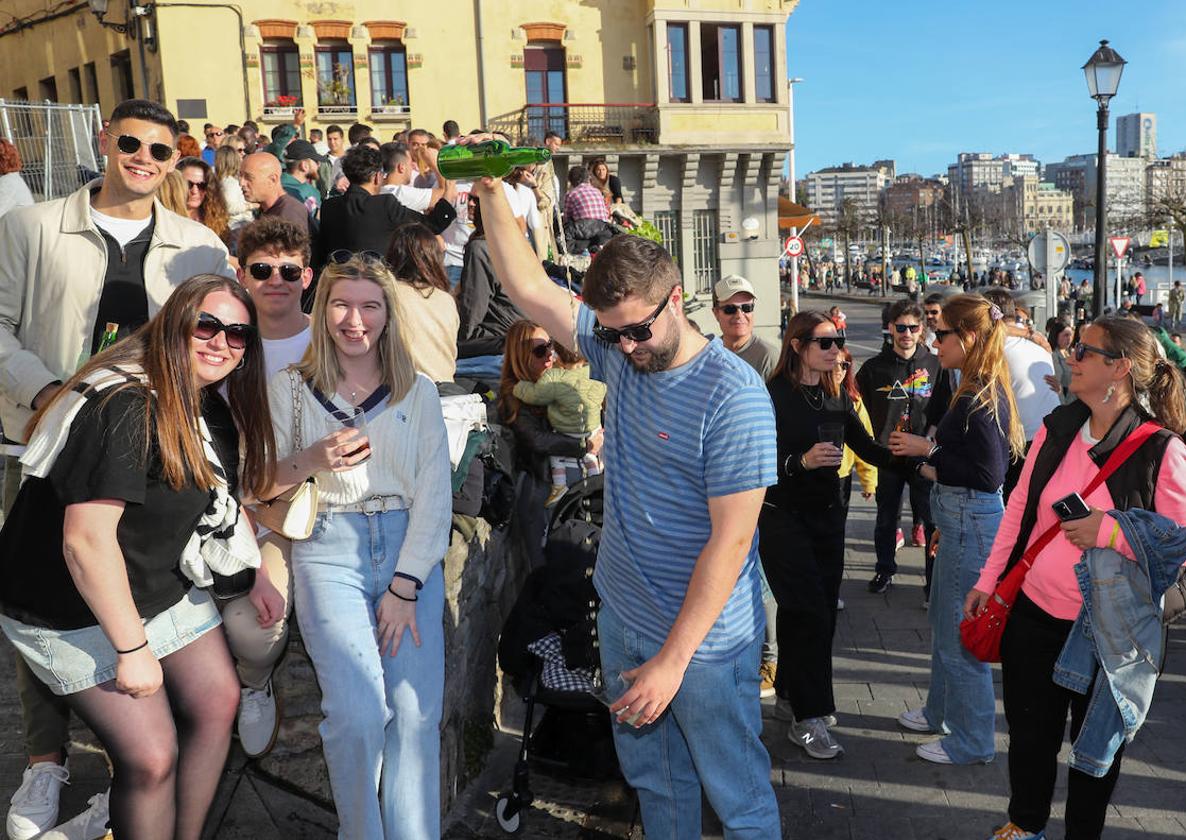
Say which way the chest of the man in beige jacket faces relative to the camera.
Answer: toward the camera

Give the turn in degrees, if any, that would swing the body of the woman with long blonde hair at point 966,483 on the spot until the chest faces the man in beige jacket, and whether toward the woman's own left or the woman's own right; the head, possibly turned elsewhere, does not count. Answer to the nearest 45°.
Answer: approximately 45° to the woman's own left

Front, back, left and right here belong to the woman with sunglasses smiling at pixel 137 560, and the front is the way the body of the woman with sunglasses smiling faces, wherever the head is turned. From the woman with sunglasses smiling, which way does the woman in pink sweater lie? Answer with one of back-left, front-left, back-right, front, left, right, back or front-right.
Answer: front-left

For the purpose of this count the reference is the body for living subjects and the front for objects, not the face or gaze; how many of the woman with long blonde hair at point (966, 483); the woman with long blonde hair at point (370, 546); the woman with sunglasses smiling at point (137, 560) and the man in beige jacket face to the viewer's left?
1

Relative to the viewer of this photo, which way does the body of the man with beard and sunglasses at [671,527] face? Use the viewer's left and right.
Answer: facing the viewer and to the left of the viewer

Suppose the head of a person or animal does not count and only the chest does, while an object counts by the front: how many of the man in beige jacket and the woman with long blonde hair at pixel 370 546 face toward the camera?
2

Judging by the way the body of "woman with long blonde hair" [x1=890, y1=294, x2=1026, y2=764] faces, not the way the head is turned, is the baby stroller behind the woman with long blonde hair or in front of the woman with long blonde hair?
in front

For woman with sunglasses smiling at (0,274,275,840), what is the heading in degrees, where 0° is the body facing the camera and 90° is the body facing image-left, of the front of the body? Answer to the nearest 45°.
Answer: approximately 315°

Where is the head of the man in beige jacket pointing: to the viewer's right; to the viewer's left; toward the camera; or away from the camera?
toward the camera

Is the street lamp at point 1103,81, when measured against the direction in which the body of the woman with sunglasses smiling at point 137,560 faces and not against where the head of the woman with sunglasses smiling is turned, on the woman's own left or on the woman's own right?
on the woman's own left

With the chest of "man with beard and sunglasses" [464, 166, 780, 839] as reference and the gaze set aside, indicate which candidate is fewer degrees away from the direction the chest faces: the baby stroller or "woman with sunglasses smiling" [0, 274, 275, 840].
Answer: the woman with sunglasses smiling

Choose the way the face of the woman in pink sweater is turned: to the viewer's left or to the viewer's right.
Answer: to the viewer's left

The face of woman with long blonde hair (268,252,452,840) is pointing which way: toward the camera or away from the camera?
toward the camera

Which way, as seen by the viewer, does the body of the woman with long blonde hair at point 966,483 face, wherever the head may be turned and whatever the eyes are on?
to the viewer's left

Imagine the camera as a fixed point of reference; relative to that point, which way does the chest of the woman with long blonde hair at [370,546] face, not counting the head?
toward the camera
